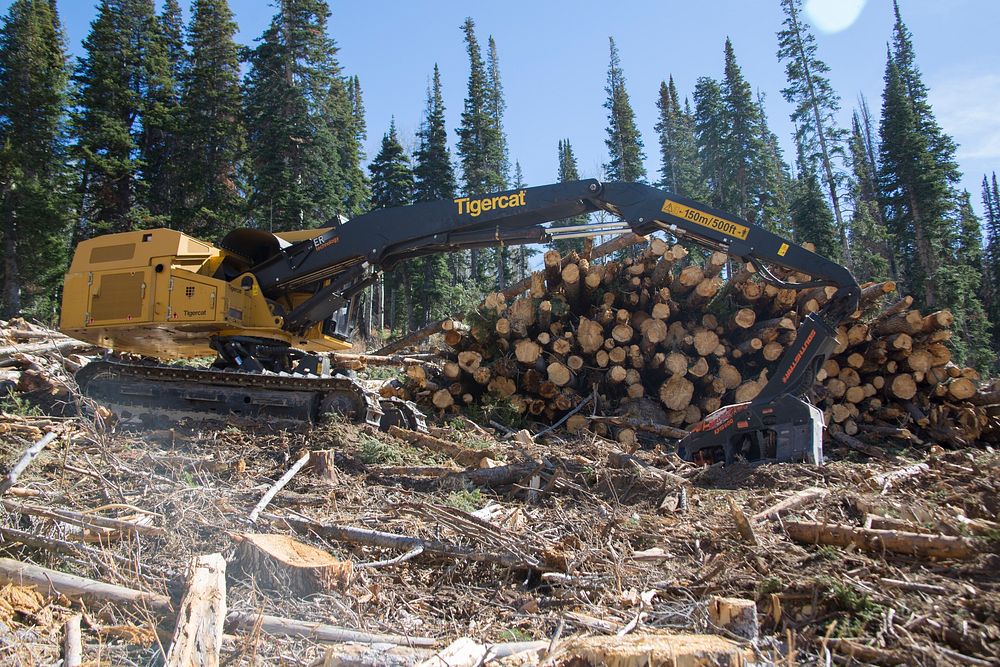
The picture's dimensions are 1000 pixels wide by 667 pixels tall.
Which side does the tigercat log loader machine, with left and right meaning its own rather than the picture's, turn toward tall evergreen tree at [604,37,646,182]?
left

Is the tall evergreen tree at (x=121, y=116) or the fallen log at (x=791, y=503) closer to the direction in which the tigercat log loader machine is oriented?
the fallen log

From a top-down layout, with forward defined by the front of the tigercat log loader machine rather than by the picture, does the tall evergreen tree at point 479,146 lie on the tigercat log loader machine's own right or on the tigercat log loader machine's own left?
on the tigercat log loader machine's own left

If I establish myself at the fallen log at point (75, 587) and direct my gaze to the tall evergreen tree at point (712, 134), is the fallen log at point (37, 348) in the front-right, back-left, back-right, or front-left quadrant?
front-left

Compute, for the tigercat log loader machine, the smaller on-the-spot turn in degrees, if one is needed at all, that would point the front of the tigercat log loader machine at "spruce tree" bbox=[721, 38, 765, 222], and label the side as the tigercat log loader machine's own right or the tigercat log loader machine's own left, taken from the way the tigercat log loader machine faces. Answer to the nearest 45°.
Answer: approximately 45° to the tigercat log loader machine's own left

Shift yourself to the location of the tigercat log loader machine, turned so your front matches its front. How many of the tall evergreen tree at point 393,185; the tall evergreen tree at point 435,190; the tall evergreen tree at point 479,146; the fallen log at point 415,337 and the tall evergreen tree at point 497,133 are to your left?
5

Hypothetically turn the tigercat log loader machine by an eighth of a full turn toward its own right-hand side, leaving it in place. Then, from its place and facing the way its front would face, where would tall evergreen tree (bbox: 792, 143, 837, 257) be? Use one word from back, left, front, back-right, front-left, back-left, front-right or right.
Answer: left

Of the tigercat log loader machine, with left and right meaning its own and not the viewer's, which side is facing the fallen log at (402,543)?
right

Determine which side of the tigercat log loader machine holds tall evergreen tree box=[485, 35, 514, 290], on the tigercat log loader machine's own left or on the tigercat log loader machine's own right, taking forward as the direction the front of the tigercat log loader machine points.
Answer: on the tigercat log loader machine's own left

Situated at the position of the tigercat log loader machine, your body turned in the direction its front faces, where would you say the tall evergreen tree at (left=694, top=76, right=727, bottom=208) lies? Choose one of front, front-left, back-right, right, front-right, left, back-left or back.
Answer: front-left

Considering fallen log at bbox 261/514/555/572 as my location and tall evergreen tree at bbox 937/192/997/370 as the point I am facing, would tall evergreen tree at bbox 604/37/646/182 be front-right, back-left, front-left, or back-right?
front-left

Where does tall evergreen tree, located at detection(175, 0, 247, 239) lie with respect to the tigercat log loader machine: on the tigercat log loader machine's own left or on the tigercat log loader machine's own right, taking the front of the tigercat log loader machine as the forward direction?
on the tigercat log loader machine's own left

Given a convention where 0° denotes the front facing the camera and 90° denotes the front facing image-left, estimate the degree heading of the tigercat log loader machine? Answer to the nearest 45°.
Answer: approximately 270°

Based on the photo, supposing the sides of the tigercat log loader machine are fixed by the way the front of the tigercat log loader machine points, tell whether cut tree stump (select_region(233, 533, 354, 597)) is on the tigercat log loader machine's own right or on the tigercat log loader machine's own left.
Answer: on the tigercat log loader machine's own right
